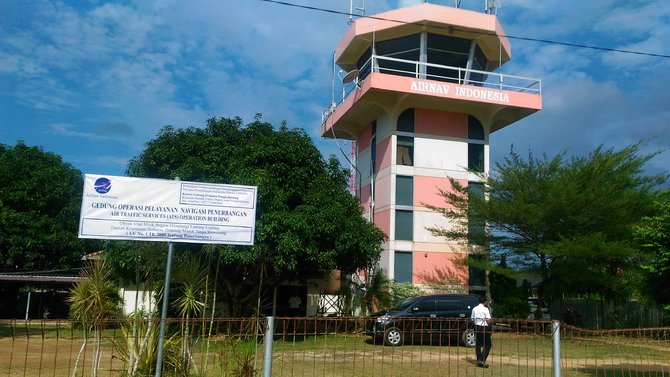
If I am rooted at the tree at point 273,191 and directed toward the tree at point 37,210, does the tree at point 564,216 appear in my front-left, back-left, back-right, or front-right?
back-right

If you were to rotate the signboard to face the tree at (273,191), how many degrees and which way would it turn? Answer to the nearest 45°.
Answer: approximately 180°

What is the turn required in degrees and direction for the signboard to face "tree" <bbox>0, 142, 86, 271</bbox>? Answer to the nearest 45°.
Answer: approximately 180°

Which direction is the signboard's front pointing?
toward the camera

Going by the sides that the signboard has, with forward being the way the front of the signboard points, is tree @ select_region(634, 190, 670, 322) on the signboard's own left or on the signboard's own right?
on the signboard's own left

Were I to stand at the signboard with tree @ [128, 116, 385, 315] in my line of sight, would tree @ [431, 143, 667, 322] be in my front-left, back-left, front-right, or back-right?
front-right

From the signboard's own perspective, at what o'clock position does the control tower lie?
The control tower is roughly at 7 o'clock from the signboard.

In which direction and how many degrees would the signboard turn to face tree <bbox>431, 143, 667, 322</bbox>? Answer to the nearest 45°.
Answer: approximately 135° to its left

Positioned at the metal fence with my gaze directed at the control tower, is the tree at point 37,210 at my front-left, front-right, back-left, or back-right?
front-left
